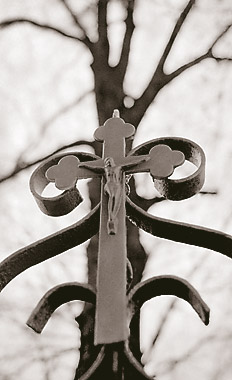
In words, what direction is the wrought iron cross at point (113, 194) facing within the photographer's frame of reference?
facing the viewer

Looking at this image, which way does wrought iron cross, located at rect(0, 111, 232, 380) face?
toward the camera
